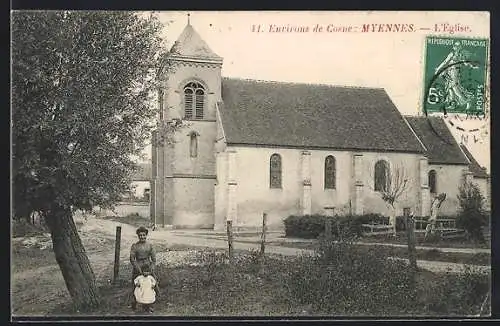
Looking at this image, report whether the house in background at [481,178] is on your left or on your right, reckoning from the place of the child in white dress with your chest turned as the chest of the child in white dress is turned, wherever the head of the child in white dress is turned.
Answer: on your left

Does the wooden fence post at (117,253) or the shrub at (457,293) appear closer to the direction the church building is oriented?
the wooden fence post

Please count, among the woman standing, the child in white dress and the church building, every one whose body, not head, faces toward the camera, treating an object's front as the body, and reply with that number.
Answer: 2

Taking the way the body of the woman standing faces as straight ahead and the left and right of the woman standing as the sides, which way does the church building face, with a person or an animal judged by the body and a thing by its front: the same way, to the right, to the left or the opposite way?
to the right

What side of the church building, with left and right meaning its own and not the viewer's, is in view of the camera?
left

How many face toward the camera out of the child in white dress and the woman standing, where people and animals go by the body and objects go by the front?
2

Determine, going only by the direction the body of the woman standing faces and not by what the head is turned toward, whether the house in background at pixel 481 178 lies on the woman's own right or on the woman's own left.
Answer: on the woman's own left
